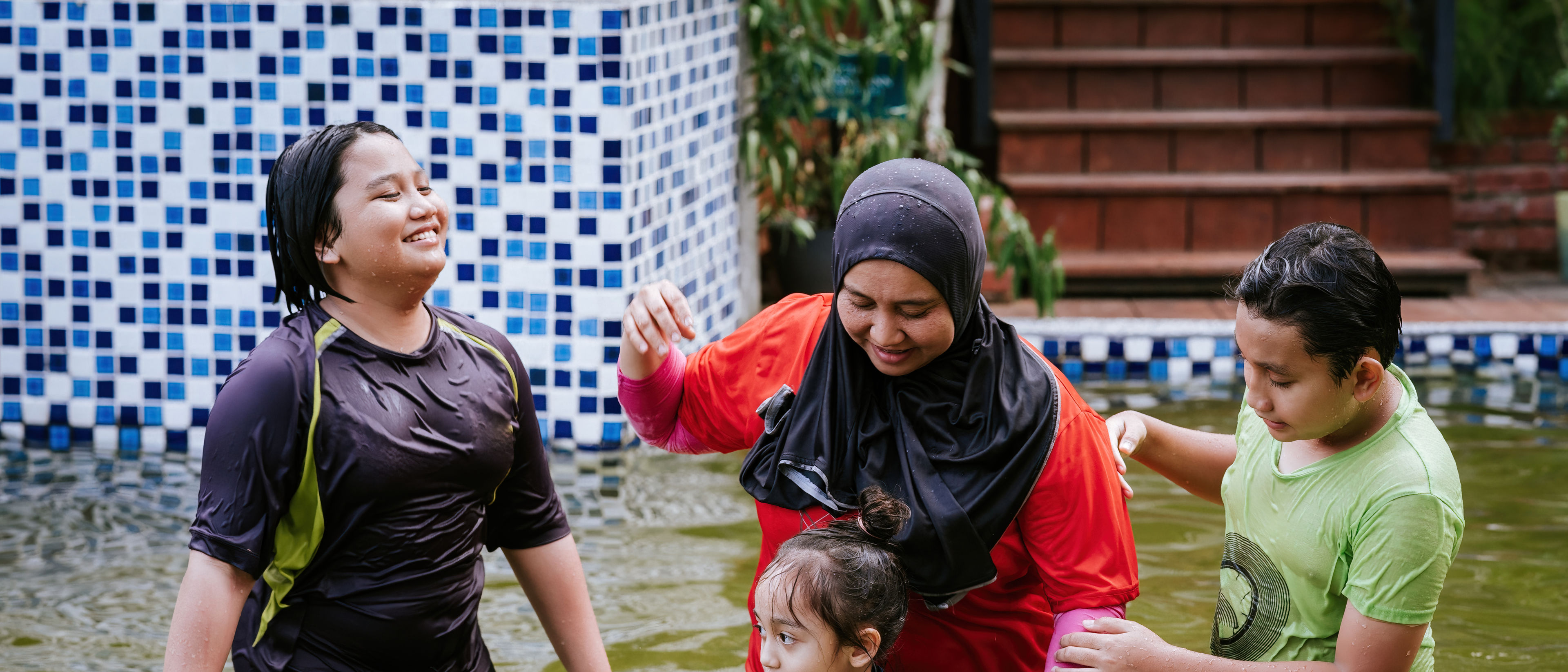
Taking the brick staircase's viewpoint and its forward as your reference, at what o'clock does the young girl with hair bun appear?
The young girl with hair bun is roughly at 12 o'clock from the brick staircase.

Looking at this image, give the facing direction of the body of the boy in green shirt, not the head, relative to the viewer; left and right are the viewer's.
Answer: facing the viewer and to the left of the viewer

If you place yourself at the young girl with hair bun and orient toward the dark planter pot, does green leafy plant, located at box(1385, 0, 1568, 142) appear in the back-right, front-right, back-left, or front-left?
front-right

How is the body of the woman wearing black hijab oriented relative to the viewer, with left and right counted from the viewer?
facing the viewer

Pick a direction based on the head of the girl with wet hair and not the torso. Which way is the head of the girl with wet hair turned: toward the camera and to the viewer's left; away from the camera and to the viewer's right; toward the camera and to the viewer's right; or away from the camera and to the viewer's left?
toward the camera and to the viewer's right

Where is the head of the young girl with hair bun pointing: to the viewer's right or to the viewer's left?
to the viewer's left

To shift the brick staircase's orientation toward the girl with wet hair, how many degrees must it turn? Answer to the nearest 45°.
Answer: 0° — it already faces them

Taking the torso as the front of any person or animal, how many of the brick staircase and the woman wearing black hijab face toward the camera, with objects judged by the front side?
2

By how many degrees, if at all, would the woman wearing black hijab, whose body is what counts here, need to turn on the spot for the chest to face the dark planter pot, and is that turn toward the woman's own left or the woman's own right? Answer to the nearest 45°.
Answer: approximately 180°

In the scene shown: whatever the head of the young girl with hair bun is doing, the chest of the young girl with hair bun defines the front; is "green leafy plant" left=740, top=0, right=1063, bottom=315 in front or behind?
behind
